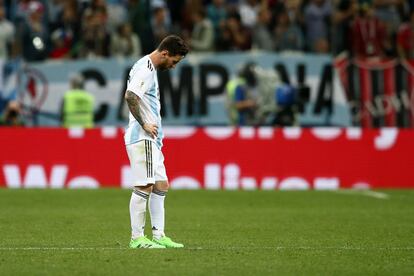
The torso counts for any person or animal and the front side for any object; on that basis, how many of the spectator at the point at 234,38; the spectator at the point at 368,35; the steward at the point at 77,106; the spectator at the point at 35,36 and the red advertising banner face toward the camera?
4

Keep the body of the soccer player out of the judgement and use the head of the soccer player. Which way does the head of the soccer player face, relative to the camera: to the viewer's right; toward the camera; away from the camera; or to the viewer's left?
to the viewer's right

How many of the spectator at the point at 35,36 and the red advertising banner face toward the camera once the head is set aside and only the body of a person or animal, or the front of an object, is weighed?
2

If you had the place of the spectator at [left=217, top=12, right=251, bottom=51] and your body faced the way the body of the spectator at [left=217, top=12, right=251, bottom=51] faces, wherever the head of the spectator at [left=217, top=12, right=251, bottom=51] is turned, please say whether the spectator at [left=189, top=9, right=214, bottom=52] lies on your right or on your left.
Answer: on your right

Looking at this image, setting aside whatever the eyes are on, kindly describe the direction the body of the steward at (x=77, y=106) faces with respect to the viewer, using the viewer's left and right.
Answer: facing away from the viewer

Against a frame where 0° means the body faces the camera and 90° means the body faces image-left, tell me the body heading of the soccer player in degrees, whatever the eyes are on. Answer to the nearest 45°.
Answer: approximately 270°

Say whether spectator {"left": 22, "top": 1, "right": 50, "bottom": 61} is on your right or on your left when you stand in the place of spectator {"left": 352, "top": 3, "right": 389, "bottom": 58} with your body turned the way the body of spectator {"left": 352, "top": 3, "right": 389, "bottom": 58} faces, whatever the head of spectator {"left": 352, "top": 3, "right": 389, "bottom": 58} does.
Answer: on your right
